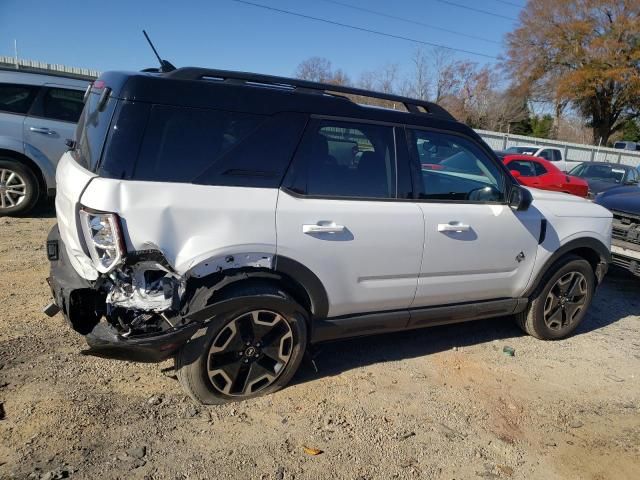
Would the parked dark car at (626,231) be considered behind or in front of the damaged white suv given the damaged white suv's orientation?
in front

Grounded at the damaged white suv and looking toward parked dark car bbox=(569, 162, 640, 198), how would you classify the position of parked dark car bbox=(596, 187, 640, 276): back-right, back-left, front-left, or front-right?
front-right

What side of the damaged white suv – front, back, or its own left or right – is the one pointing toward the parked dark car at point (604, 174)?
front

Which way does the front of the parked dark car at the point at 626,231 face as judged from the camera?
facing the viewer and to the left of the viewer

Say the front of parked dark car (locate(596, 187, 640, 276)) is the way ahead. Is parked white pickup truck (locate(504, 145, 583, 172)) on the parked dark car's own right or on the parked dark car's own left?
on the parked dark car's own right

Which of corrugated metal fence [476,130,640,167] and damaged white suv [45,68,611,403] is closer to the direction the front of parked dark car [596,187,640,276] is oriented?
the damaged white suv

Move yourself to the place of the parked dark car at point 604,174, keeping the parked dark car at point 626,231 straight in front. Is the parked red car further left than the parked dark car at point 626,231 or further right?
right

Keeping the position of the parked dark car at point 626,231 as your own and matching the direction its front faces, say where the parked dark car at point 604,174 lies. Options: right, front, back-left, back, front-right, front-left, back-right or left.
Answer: back-right

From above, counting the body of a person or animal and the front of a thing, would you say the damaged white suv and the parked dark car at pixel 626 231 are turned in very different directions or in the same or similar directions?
very different directions

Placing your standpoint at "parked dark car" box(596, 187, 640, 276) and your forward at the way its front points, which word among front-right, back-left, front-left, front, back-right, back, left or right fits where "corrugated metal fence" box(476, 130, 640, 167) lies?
back-right

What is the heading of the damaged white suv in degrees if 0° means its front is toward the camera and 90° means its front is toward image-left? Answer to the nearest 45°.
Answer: approximately 225°

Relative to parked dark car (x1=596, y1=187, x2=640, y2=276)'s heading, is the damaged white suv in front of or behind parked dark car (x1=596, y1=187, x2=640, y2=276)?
in front
